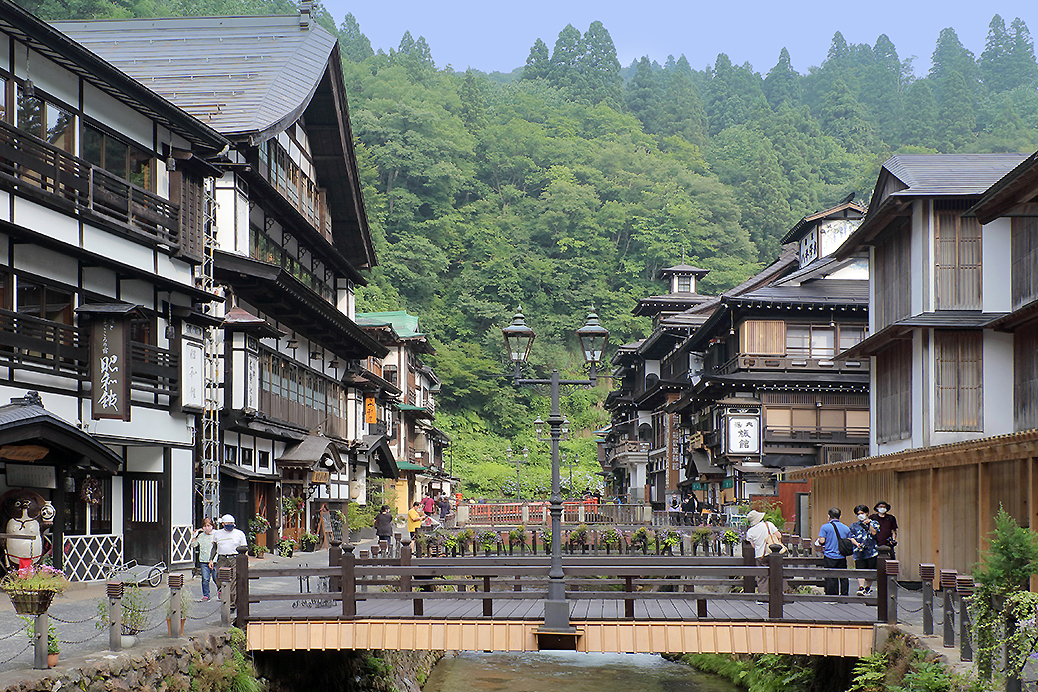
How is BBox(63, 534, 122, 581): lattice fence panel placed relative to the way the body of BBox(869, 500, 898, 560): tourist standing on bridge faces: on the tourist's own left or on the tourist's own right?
on the tourist's own right

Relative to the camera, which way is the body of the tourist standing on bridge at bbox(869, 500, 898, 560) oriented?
toward the camera

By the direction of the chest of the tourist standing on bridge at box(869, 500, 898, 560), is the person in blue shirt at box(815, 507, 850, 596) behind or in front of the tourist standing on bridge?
in front

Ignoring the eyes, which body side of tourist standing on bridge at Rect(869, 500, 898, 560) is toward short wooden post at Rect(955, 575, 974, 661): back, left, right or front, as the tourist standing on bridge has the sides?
front

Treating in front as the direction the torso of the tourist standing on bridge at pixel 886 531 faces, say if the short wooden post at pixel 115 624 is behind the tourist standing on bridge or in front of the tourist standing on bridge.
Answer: in front

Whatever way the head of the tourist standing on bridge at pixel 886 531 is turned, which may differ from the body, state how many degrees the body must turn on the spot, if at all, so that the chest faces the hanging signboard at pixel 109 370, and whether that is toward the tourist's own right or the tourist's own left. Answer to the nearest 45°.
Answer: approximately 90° to the tourist's own right
